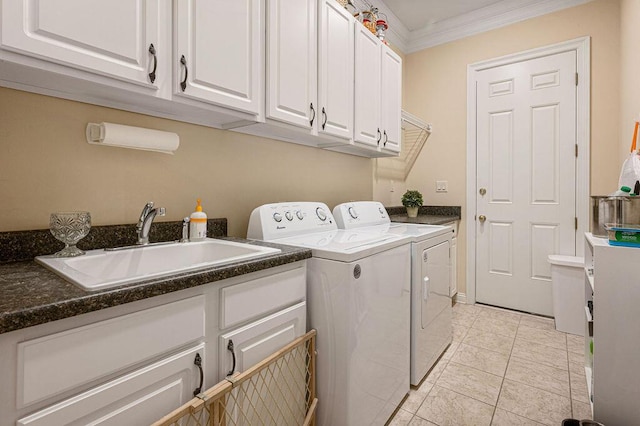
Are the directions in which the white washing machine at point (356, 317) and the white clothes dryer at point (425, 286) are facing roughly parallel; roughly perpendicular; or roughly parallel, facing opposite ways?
roughly parallel

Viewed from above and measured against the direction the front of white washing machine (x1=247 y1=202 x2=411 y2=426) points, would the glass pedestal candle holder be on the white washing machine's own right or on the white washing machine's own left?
on the white washing machine's own right

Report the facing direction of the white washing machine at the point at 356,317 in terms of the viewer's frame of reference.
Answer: facing the viewer and to the right of the viewer

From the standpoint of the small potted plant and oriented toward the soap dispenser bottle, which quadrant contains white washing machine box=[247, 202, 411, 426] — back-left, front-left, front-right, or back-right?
front-left

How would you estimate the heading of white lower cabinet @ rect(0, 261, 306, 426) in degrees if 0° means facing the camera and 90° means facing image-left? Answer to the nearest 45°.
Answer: approximately 315°

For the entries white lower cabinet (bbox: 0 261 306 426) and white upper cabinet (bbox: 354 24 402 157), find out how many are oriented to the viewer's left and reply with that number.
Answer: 0

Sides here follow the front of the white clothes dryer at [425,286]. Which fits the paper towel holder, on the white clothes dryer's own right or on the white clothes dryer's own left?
on the white clothes dryer's own right

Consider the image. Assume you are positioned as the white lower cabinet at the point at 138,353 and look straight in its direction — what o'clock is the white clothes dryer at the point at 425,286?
The white clothes dryer is roughly at 10 o'clock from the white lower cabinet.

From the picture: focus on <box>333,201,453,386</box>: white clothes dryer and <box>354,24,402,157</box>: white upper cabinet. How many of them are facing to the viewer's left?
0

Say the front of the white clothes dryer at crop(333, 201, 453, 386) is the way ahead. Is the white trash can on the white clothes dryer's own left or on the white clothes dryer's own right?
on the white clothes dryer's own left

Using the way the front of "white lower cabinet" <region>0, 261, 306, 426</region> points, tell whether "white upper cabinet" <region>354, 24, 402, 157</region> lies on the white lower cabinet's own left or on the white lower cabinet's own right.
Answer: on the white lower cabinet's own left

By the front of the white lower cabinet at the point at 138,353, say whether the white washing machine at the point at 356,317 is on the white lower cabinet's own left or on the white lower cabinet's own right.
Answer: on the white lower cabinet's own left

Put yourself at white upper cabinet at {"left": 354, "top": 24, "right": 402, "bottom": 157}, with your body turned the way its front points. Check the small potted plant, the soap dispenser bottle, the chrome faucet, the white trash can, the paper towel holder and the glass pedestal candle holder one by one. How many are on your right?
4

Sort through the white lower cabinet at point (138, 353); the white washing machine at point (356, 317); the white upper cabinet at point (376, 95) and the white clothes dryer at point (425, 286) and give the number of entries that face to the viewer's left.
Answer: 0
